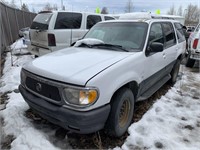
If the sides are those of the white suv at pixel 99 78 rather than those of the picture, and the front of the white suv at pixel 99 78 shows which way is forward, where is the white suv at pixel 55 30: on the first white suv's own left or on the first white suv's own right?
on the first white suv's own right

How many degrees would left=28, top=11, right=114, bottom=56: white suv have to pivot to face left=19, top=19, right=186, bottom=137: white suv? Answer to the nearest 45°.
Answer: approximately 135° to its right

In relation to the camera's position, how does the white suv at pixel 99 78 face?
facing the viewer and to the left of the viewer

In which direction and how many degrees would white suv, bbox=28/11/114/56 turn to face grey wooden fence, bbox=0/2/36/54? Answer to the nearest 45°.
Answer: approximately 90° to its left

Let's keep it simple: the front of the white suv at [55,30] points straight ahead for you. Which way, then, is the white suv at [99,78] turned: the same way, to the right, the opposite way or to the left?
the opposite way

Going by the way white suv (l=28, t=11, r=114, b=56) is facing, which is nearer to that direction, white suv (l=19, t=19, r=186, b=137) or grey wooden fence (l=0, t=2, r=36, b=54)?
the grey wooden fence

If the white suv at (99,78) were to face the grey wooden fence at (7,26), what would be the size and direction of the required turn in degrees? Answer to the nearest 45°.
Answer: approximately 90° to its right

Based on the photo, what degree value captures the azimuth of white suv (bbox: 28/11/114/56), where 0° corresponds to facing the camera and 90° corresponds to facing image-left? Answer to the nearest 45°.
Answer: approximately 225°
